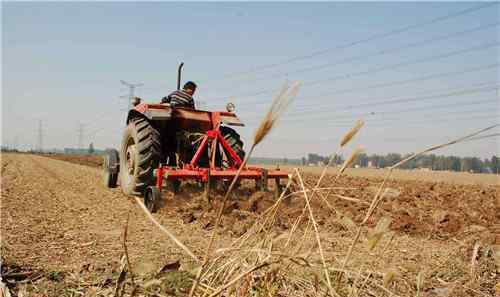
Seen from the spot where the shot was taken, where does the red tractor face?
facing away from the viewer and to the left of the viewer
